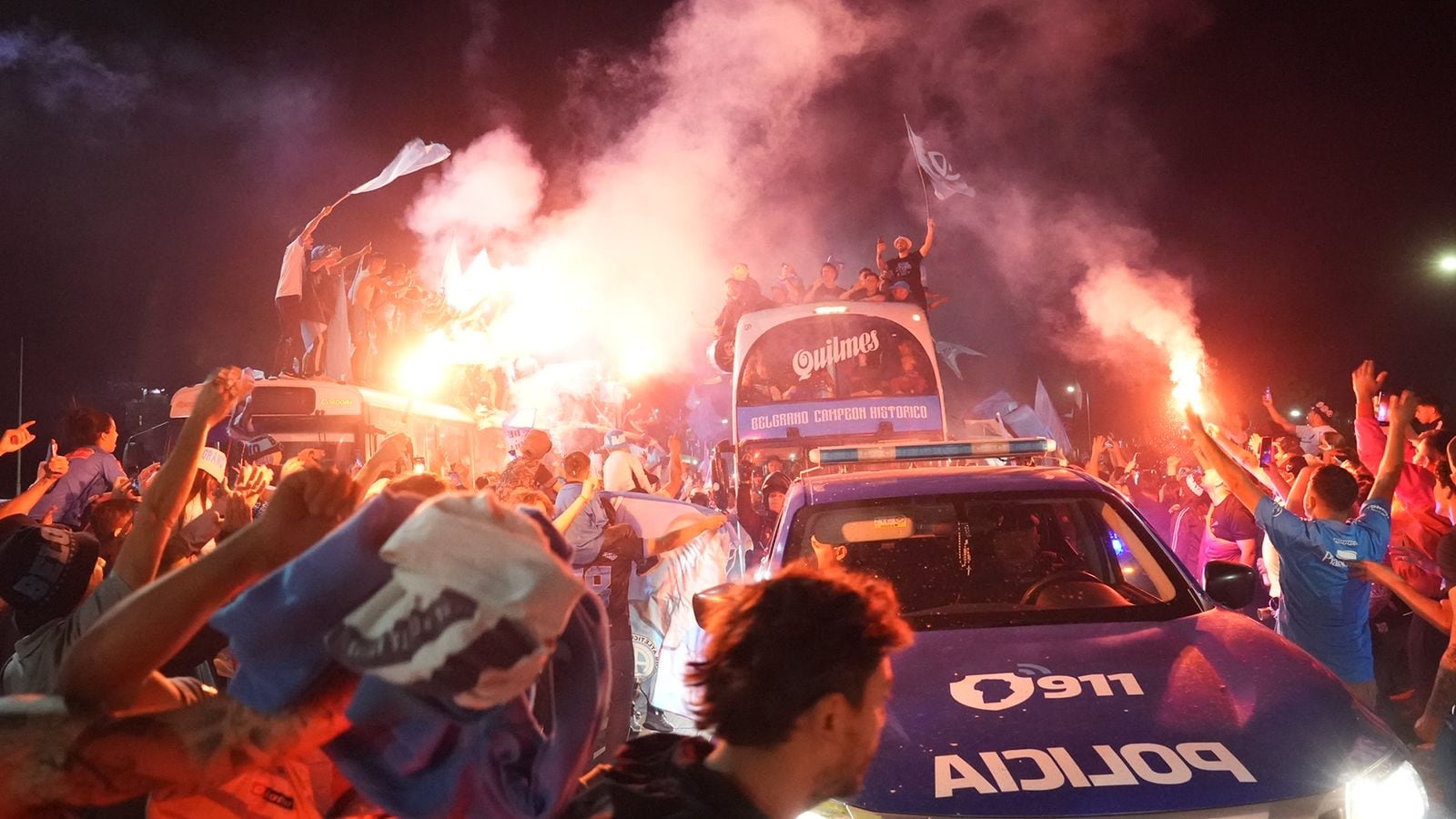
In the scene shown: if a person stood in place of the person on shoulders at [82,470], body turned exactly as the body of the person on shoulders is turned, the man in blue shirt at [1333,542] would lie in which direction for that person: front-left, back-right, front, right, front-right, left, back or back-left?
right

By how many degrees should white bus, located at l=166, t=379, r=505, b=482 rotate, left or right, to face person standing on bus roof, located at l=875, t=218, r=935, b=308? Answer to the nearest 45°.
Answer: approximately 135° to its left

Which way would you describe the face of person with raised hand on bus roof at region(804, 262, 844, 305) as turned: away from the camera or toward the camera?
toward the camera

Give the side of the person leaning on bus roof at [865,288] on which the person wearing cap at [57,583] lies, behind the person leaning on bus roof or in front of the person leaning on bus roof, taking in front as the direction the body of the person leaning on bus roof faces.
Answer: in front

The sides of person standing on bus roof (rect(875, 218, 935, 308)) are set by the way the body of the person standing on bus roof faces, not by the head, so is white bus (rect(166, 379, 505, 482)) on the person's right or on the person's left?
on the person's right

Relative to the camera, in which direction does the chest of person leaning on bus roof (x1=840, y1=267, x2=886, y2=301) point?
toward the camera

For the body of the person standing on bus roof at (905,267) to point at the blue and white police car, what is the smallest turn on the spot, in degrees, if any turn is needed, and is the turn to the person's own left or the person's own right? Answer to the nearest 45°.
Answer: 0° — they already face it

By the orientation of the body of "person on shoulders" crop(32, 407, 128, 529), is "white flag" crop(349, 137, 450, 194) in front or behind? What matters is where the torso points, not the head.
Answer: in front

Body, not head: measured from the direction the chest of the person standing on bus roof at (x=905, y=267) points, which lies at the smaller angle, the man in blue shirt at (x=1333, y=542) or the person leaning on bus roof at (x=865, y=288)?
the man in blue shirt

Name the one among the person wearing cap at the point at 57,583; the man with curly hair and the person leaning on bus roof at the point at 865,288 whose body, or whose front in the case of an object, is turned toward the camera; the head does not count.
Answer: the person leaning on bus roof

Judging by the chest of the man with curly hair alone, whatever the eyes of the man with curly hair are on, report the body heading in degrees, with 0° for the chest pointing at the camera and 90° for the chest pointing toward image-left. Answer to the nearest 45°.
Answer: approximately 225°

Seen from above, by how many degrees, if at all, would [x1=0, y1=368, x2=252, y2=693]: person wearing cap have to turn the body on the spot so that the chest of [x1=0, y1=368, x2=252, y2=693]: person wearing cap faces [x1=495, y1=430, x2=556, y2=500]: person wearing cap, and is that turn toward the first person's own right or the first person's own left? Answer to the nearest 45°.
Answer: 0° — they already face them

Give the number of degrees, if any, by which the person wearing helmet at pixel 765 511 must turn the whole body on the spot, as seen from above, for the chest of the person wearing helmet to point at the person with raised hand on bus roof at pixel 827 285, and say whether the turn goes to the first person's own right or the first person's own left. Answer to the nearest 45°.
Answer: approximately 135° to the first person's own left

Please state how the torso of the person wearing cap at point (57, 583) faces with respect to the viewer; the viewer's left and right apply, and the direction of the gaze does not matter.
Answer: facing away from the viewer and to the right of the viewer
